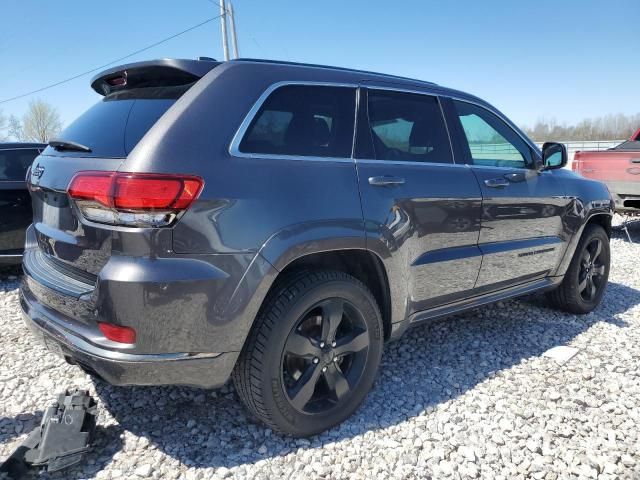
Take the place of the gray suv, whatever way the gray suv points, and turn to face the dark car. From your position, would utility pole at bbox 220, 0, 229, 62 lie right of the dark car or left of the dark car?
right

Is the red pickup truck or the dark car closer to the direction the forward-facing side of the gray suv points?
the red pickup truck

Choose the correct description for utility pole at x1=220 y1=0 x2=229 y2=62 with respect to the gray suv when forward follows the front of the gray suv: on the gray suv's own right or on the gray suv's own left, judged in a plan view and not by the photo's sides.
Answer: on the gray suv's own left

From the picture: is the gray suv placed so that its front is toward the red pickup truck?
yes

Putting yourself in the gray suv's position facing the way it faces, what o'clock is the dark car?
The dark car is roughly at 9 o'clock from the gray suv.

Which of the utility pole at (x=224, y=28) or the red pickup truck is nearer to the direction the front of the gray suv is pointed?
the red pickup truck

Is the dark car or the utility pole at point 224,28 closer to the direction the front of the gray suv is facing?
the utility pole

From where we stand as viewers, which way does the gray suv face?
facing away from the viewer and to the right of the viewer
